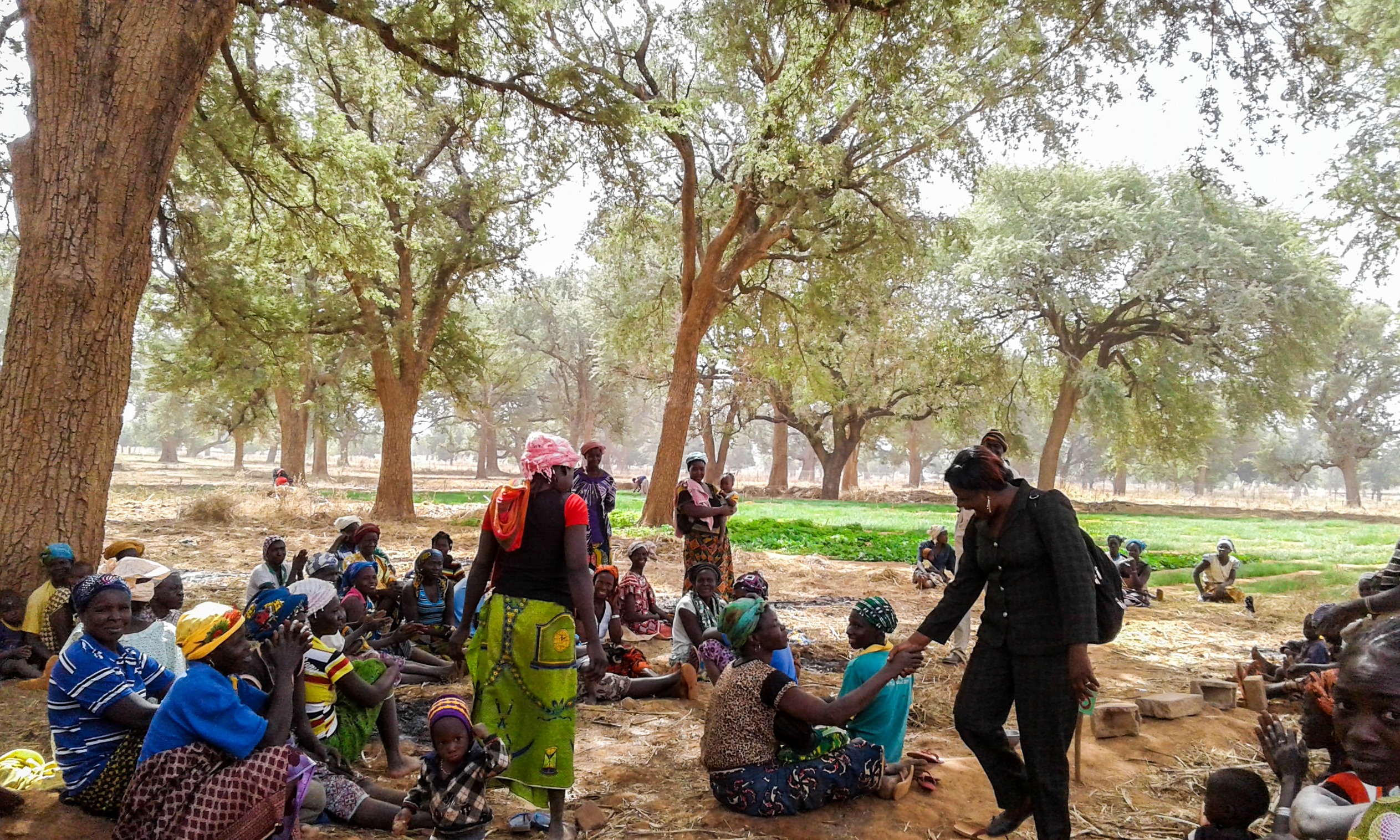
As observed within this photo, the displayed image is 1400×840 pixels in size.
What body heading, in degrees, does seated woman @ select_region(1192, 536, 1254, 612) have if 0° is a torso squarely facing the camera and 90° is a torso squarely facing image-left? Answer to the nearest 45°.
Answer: approximately 0°

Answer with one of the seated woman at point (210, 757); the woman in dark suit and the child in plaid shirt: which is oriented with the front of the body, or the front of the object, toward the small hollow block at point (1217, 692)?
the seated woman

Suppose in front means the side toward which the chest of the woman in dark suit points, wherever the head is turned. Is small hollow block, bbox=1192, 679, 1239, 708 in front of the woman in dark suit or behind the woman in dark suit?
behind

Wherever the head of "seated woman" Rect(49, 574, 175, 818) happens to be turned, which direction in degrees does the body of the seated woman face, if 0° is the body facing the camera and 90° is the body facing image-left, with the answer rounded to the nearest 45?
approximately 315°

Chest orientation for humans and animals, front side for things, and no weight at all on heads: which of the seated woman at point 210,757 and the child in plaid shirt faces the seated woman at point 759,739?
the seated woman at point 210,757

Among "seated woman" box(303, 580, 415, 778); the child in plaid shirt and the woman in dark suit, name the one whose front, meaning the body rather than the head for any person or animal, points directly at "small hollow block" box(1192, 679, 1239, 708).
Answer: the seated woman

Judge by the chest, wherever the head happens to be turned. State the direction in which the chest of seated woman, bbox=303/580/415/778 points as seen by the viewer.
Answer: to the viewer's right

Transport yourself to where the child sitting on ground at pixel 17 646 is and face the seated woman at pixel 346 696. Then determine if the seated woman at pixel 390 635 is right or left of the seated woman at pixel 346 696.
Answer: left

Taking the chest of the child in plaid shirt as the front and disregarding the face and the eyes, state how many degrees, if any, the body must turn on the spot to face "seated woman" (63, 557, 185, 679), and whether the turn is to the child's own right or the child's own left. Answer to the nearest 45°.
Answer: approximately 135° to the child's own right

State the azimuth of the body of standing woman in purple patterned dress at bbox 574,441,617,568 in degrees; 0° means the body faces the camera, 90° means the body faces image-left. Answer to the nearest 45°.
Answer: approximately 0°

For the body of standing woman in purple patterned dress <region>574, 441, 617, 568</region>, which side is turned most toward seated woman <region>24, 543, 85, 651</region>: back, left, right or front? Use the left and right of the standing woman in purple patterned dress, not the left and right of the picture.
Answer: right
